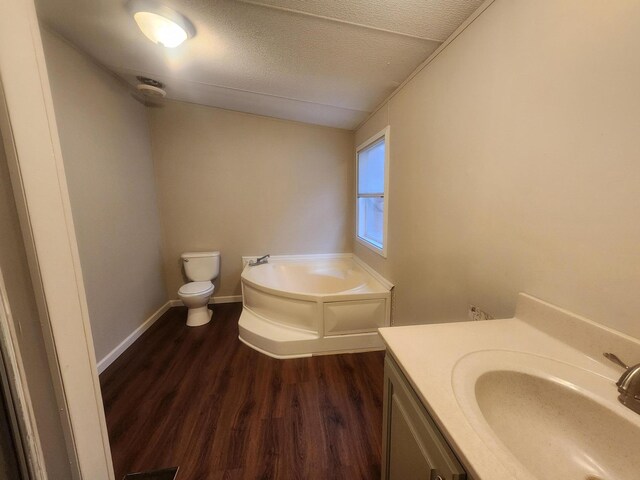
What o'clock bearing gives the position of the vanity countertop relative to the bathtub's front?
The vanity countertop is roughly at 10 o'clock from the bathtub.

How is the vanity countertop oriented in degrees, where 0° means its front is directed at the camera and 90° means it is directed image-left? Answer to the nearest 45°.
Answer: approximately 45°

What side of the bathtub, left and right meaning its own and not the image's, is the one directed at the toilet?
right

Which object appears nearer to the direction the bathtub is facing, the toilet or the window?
the toilet

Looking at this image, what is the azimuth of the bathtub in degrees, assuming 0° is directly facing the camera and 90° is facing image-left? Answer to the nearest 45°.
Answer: approximately 45°

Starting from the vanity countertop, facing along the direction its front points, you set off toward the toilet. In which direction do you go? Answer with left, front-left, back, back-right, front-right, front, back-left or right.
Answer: front-right

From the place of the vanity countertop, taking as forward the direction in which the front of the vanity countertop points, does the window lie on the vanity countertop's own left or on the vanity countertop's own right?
on the vanity countertop's own right

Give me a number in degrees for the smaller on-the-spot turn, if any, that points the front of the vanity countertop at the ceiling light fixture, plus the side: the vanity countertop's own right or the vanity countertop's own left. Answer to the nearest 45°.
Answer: approximately 45° to the vanity countertop's own right

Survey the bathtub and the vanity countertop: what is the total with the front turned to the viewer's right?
0

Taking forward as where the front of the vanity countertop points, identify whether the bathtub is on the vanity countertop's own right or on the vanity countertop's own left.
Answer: on the vanity countertop's own right
